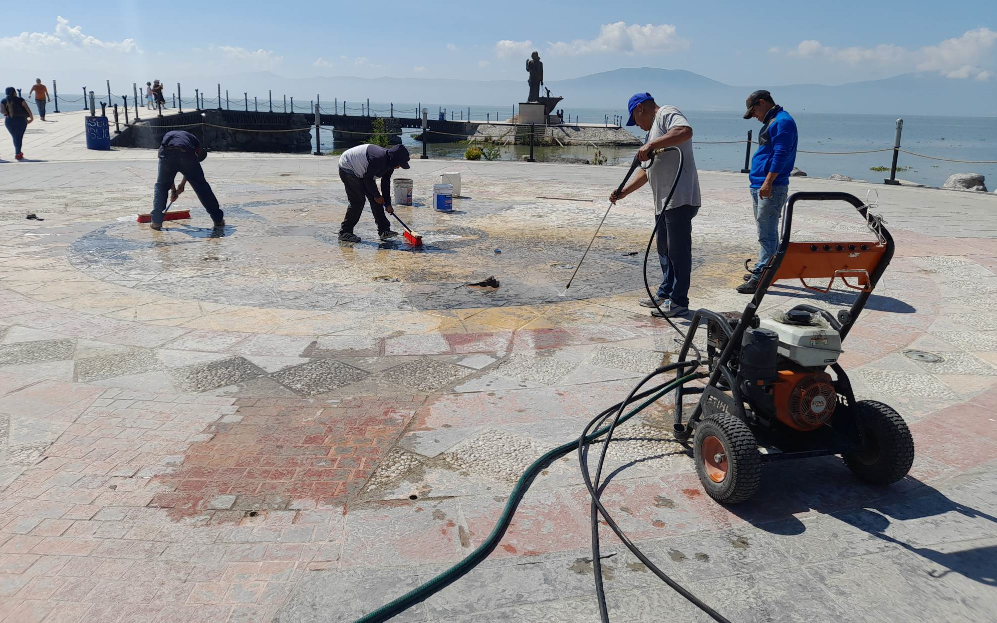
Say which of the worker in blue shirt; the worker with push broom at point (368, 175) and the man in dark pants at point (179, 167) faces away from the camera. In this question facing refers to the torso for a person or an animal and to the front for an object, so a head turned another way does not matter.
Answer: the man in dark pants

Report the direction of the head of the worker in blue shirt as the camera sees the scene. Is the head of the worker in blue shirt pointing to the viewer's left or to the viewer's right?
to the viewer's left

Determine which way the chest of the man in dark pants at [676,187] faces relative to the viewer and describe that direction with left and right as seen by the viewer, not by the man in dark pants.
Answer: facing to the left of the viewer

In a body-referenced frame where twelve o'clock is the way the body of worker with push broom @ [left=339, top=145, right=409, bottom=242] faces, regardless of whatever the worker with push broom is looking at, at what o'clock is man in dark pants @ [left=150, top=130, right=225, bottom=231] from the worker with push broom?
The man in dark pants is roughly at 7 o'clock from the worker with push broom.

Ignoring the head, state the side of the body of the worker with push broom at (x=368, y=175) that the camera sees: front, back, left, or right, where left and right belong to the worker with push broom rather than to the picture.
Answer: right

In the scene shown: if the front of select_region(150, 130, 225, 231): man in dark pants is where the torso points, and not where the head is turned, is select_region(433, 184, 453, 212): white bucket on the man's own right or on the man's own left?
on the man's own right

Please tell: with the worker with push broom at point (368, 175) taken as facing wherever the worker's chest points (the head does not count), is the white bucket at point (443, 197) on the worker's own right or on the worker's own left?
on the worker's own left

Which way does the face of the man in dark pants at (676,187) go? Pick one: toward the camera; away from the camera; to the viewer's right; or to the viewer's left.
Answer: to the viewer's left
